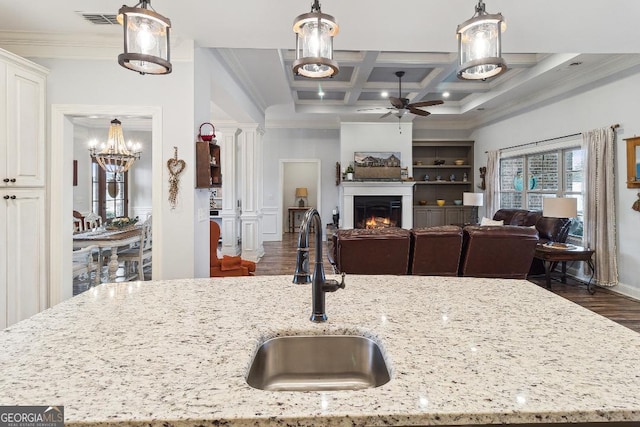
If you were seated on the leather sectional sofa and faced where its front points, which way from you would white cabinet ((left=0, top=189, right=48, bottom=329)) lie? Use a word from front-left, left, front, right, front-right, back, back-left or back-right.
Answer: back-left

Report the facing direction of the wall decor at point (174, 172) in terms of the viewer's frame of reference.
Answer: facing the viewer

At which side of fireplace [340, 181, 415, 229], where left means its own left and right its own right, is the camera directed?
front

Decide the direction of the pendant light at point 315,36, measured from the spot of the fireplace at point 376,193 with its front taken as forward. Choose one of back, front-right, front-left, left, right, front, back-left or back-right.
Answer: front

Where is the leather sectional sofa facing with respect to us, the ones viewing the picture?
facing away from the viewer

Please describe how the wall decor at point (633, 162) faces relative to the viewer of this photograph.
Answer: facing the viewer and to the left of the viewer

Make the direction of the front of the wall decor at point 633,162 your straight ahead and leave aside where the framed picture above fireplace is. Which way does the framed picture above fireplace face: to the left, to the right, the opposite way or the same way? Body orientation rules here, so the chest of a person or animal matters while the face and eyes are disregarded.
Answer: to the left

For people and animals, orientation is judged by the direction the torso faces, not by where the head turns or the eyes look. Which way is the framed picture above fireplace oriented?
toward the camera

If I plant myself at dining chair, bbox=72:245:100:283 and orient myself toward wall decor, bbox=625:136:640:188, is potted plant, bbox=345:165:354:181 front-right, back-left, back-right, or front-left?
front-left

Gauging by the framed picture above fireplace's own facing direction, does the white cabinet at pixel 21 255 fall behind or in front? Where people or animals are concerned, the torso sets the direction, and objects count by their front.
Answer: in front

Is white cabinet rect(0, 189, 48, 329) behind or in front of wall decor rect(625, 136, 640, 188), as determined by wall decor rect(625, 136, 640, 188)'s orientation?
in front

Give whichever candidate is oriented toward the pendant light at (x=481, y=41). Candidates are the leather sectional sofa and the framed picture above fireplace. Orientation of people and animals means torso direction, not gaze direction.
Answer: the framed picture above fireplace

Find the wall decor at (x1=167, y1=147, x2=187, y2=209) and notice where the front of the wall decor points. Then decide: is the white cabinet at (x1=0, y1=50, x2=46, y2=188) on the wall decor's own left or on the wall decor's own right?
on the wall decor's own right

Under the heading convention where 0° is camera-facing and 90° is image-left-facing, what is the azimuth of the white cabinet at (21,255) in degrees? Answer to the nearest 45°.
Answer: approximately 315°
